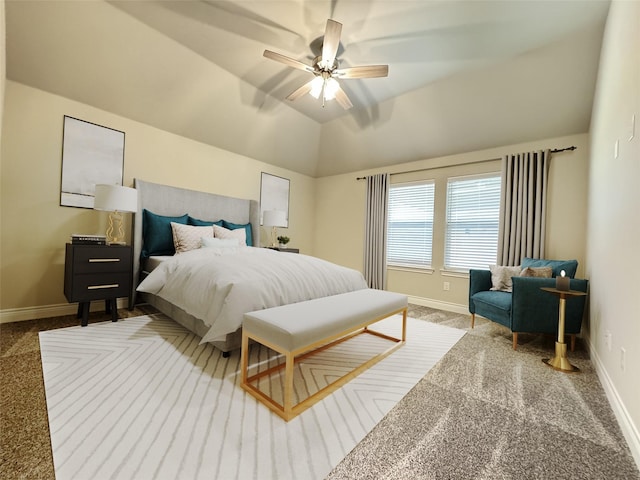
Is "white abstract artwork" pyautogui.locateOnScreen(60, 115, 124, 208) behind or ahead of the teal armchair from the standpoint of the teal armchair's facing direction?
ahead

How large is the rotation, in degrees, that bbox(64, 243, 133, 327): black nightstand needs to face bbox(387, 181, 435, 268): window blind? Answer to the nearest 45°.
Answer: approximately 90° to its left

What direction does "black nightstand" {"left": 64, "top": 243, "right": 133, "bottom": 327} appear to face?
toward the camera

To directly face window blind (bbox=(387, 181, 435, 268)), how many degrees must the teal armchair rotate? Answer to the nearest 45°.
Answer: approximately 90° to its right

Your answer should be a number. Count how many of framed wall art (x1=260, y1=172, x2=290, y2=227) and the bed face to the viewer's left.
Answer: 0

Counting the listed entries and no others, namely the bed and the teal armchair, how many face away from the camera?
0

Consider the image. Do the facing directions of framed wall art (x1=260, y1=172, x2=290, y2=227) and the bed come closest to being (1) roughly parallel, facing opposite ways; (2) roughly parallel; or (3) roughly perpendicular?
roughly parallel

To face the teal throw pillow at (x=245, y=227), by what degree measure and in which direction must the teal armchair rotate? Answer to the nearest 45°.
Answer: approximately 45° to its right

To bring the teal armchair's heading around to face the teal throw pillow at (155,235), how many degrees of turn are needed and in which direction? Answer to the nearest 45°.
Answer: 0° — it already faces it

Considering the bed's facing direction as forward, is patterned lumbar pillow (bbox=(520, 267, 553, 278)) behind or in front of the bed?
in front

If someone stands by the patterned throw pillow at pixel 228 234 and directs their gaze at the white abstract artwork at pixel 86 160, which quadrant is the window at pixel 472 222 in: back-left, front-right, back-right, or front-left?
back-left

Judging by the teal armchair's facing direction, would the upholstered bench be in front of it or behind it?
in front

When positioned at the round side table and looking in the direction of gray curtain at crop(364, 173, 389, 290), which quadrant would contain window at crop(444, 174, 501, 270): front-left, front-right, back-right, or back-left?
front-right

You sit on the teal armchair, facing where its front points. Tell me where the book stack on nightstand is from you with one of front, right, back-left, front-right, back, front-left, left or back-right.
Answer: front
